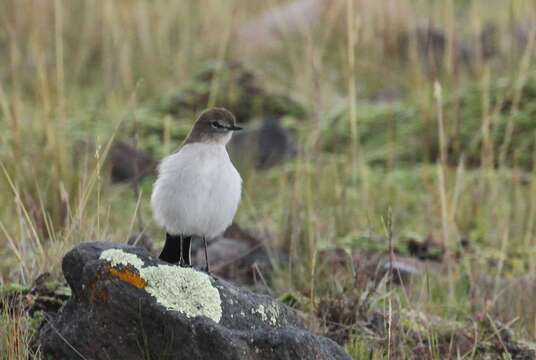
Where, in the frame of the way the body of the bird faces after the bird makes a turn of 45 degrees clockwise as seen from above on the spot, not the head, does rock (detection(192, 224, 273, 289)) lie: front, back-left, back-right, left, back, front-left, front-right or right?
back

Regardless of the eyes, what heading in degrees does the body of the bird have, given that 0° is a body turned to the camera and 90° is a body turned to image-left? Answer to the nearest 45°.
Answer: approximately 315°

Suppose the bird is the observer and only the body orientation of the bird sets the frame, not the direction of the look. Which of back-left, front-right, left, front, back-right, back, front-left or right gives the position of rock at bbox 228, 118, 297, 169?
back-left

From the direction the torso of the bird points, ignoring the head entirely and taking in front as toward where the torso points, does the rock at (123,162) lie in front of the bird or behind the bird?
behind
